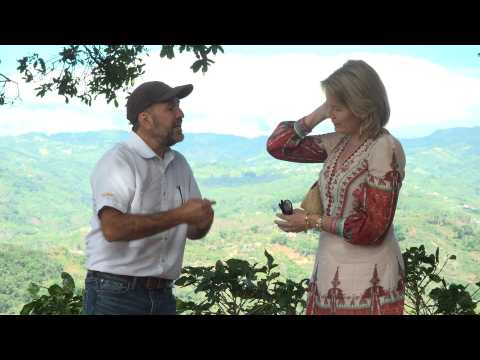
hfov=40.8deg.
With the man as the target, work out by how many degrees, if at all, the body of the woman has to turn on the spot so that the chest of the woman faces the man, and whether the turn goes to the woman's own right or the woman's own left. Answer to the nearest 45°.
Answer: approximately 45° to the woman's own right

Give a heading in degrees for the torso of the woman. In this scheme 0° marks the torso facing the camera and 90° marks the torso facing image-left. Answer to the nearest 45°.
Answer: approximately 45°

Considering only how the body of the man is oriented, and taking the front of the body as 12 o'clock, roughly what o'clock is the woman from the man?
The woman is roughly at 11 o'clock from the man.

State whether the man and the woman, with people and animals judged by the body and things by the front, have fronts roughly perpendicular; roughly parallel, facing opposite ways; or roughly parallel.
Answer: roughly perpendicular

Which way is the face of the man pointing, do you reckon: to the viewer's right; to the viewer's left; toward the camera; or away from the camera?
to the viewer's right

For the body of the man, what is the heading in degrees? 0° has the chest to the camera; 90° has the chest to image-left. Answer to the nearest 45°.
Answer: approximately 315°
